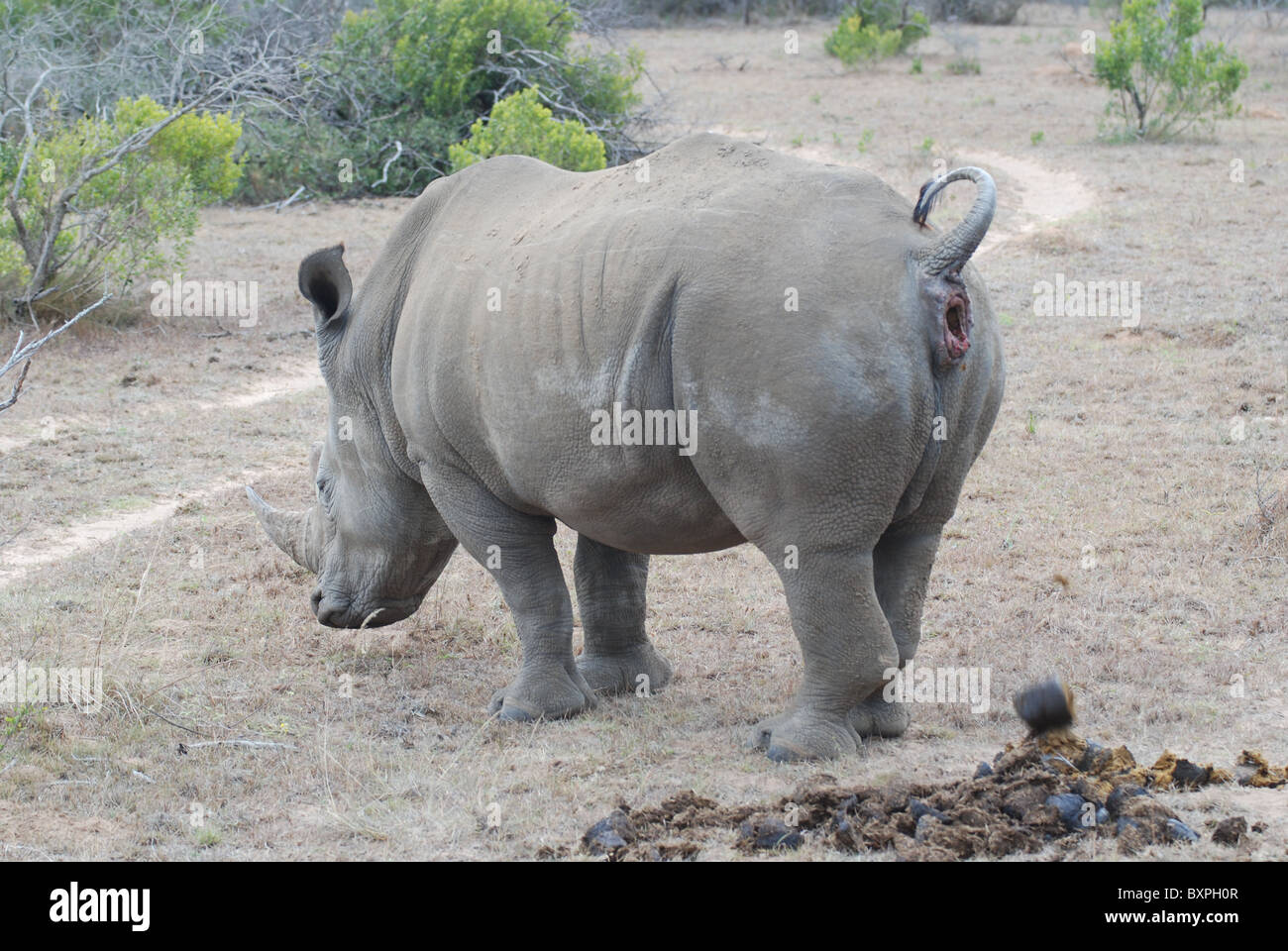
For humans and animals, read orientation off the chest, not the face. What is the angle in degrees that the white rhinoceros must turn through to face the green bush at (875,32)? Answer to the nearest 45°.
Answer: approximately 45° to its right

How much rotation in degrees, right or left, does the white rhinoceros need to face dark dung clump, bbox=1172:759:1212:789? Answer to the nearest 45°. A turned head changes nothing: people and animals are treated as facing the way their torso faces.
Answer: approximately 135° to its right

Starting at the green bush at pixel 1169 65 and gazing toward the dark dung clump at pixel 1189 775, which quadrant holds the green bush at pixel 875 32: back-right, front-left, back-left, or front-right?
back-right

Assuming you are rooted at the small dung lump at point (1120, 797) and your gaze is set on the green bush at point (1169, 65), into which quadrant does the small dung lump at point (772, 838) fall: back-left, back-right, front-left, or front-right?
back-left

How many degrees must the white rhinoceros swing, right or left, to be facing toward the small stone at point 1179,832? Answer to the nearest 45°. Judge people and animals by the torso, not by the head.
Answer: approximately 180°

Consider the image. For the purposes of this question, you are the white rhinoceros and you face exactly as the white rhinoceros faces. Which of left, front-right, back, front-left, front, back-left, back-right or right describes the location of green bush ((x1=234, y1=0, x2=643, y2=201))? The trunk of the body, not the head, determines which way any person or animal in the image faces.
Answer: front-right

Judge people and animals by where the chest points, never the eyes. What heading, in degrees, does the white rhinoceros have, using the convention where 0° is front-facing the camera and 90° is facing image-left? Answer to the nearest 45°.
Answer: approximately 135°

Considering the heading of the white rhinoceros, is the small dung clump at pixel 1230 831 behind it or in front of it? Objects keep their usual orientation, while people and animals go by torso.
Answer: behind

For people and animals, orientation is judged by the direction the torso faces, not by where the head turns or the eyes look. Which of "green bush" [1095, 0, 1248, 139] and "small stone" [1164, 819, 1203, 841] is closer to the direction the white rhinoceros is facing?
the green bush

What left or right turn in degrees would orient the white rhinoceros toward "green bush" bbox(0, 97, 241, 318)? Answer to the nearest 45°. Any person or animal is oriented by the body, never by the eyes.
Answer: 0° — it already faces it

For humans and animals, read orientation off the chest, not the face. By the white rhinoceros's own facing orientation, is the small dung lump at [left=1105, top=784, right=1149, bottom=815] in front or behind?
behind

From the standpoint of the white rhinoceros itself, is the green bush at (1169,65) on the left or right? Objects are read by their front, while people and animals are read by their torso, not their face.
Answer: on its right

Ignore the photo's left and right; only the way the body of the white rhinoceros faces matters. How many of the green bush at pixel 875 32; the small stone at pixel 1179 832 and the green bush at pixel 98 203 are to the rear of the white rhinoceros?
1
